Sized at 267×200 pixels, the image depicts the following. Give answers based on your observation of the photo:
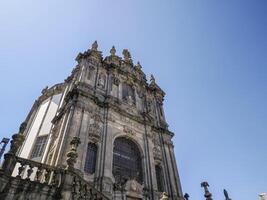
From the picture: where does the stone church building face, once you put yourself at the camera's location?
facing the viewer and to the right of the viewer

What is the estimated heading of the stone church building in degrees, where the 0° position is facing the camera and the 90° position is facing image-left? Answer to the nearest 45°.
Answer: approximately 315°
